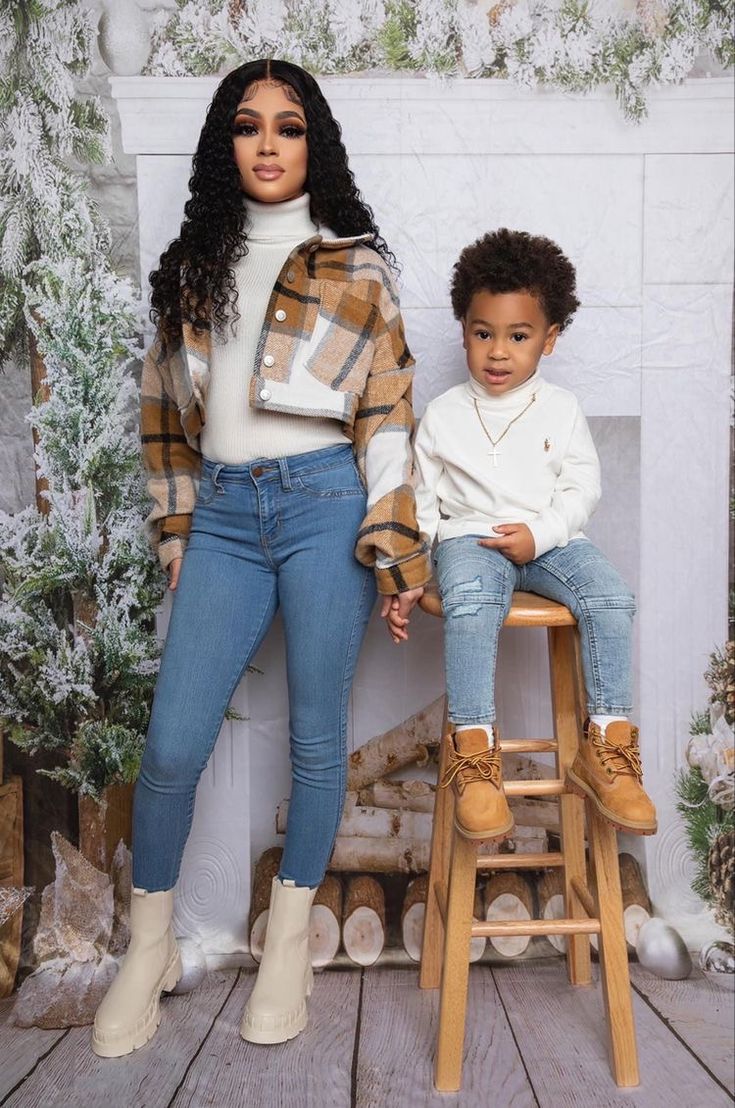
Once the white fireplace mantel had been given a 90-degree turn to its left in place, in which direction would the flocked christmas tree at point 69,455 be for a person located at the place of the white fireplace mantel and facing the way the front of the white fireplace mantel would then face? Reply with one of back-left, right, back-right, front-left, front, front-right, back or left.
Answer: back

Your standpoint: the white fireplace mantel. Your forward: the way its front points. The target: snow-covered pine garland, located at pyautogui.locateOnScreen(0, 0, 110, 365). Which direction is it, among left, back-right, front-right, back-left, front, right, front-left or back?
right

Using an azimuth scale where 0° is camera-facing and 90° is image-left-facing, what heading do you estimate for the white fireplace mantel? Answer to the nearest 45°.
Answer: approximately 0°

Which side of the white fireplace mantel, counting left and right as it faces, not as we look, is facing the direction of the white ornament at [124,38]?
right

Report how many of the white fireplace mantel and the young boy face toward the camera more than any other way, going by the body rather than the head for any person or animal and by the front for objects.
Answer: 2
